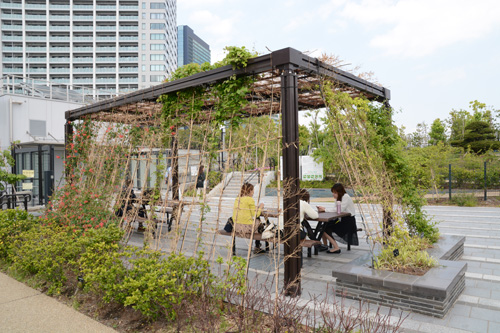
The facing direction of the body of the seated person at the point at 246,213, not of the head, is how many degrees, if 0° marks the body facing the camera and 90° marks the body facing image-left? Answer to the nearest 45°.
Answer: approximately 225°

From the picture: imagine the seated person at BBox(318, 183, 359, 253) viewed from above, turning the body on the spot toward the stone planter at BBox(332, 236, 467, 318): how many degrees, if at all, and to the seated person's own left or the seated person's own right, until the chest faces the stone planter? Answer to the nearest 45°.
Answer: approximately 90° to the seated person's own left

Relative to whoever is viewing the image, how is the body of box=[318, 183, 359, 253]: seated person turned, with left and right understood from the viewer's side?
facing to the left of the viewer

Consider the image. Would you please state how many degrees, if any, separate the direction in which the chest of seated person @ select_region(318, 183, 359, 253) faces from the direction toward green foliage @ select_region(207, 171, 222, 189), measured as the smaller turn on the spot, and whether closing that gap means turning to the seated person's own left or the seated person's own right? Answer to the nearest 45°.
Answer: approximately 90° to the seated person's own right

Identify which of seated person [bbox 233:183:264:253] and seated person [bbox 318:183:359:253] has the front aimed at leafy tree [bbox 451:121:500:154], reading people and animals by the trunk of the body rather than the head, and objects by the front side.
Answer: seated person [bbox 233:183:264:253]

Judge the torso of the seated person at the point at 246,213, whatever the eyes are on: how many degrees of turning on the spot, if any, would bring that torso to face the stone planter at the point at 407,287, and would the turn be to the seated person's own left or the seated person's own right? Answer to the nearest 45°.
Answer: approximately 90° to the seated person's own right

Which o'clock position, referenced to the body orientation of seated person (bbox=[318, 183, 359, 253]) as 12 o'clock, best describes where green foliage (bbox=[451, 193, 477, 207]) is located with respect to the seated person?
The green foliage is roughly at 4 o'clock from the seated person.

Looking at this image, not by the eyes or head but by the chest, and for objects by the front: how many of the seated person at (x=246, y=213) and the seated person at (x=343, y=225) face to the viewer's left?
1

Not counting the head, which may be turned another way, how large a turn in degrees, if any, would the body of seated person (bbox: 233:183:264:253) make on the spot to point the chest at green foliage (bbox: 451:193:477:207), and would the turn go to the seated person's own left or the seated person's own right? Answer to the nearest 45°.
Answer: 0° — they already face it

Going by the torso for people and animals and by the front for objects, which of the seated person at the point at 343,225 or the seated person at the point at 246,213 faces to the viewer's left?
the seated person at the point at 343,225
